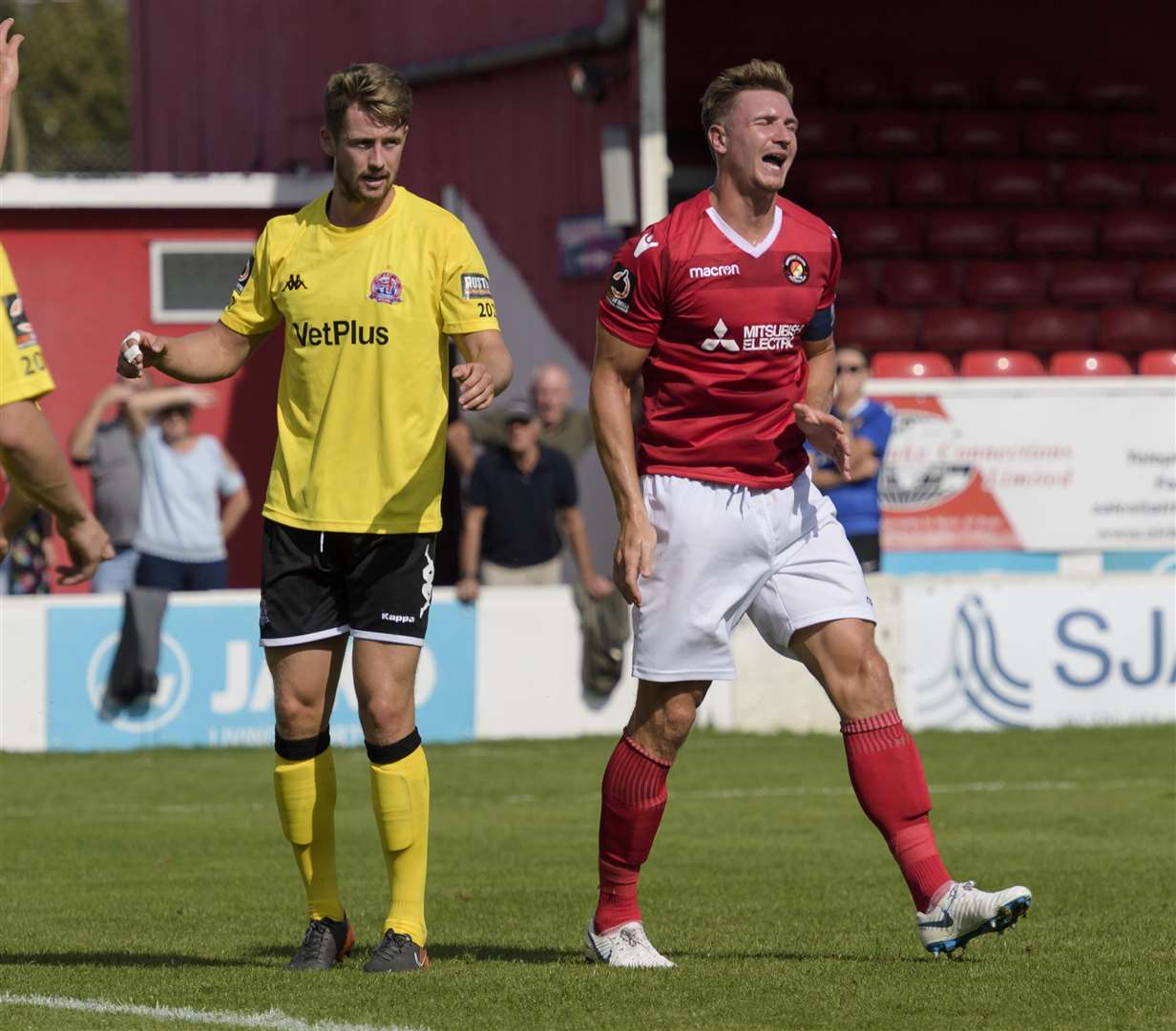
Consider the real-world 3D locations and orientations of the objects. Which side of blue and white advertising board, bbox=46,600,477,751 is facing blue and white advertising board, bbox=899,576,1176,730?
left

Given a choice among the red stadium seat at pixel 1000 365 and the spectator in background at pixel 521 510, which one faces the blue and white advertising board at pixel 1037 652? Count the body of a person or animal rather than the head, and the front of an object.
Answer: the red stadium seat

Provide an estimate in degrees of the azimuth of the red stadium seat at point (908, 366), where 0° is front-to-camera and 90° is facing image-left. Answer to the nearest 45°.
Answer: approximately 0°

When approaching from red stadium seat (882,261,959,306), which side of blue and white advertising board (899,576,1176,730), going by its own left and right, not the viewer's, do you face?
back

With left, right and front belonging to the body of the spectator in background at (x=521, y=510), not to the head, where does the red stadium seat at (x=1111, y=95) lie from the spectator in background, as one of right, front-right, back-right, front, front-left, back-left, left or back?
back-left
